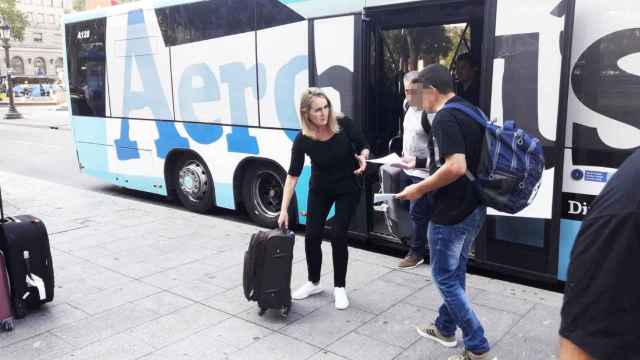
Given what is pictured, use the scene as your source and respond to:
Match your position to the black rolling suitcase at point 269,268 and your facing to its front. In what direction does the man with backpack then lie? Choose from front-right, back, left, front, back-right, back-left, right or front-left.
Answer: back-left

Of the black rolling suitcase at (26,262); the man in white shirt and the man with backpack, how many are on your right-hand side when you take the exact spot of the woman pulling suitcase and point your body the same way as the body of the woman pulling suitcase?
1

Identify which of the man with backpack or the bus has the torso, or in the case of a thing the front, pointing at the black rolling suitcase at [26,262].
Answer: the man with backpack

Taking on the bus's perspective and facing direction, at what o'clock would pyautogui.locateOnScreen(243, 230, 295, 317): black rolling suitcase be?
The black rolling suitcase is roughly at 2 o'clock from the bus.

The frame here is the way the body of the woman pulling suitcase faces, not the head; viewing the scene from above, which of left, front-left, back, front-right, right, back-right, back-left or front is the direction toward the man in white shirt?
back-left

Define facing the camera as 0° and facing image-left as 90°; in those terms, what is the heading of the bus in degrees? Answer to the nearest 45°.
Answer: approximately 315°

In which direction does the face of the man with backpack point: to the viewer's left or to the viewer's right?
to the viewer's left

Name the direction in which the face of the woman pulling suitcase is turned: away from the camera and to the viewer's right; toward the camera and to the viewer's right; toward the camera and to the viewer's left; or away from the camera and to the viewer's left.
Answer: toward the camera and to the viewer's right

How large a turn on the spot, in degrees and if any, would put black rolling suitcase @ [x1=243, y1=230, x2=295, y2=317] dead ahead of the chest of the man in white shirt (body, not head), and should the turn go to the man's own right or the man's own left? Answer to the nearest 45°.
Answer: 0° — they already face it

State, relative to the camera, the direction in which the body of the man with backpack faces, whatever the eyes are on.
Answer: to the viewer's left
